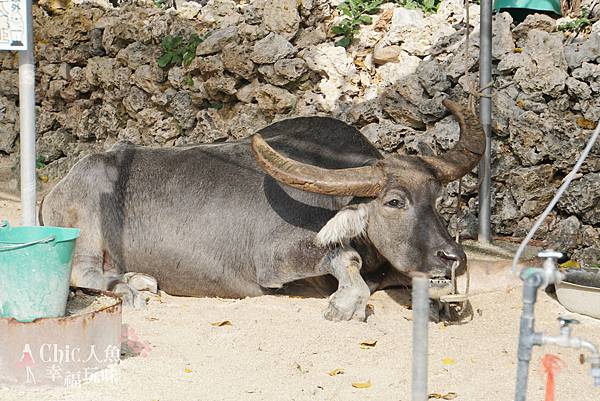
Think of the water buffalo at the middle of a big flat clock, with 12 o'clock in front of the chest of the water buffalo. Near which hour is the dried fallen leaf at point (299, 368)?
The dried fallen leaf is roughly at 3 o'clock from the water buffalo.

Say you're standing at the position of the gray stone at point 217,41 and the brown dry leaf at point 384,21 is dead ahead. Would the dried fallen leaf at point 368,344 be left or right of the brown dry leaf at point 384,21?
right

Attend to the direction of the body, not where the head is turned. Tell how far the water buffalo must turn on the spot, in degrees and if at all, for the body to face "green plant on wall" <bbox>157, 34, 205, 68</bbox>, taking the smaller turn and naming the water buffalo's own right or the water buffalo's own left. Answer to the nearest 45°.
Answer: approximately 90° to the water buffalo's own left

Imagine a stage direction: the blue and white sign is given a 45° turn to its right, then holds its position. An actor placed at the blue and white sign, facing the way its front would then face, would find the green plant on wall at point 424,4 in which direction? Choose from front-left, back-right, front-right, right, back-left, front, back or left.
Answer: back

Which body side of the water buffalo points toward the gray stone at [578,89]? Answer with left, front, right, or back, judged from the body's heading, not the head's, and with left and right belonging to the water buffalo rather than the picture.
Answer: front

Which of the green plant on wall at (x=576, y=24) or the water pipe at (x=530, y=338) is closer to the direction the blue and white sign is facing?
the water pipe

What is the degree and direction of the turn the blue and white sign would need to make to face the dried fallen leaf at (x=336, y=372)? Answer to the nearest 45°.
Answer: approximately 45° to its left

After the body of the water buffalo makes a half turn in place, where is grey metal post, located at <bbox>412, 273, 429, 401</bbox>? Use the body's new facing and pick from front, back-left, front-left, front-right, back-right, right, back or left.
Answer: left

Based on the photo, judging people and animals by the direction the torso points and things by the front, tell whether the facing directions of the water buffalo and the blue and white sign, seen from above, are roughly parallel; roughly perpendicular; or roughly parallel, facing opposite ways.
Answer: roughly perpendicular

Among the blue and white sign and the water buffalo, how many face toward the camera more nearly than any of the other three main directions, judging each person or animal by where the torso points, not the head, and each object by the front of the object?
1

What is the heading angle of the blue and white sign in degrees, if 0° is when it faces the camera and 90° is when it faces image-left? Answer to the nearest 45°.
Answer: approximately 0°

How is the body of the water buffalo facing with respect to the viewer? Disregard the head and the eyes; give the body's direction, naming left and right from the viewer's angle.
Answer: facing to the right of the viewer

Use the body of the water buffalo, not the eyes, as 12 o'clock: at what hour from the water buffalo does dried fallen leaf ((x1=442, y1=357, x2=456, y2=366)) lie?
The dried fallen leaf is roughly at 2 o'clock from the water buffalo.

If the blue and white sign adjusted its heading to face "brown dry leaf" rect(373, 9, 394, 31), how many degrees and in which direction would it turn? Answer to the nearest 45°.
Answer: approximately 135° to its left

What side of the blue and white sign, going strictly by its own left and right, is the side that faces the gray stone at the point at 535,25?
left

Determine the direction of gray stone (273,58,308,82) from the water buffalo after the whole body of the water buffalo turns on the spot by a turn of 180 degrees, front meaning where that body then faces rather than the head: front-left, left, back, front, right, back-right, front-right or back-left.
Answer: right

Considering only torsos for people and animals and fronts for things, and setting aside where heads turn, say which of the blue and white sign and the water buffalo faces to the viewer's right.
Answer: the water buffalo
